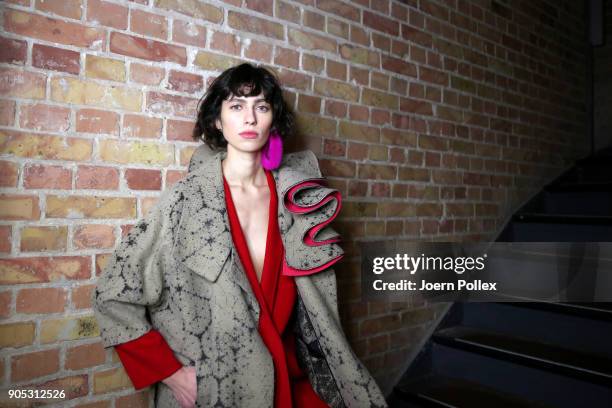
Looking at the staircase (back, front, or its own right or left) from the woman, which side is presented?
front

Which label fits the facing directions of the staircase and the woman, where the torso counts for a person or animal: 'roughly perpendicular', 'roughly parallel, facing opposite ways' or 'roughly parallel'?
roughly perpendicular

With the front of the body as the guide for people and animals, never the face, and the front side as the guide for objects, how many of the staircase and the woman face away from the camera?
0

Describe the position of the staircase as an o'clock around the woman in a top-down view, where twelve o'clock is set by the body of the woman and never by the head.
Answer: The staircase is roughly at 8 o'clock from the woman.

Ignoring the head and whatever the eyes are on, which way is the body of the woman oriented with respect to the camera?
toward the camera

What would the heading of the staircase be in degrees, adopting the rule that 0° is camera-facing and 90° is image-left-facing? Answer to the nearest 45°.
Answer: approximately 45°

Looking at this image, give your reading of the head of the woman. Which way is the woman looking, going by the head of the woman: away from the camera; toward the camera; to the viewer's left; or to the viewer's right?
toward the camera
